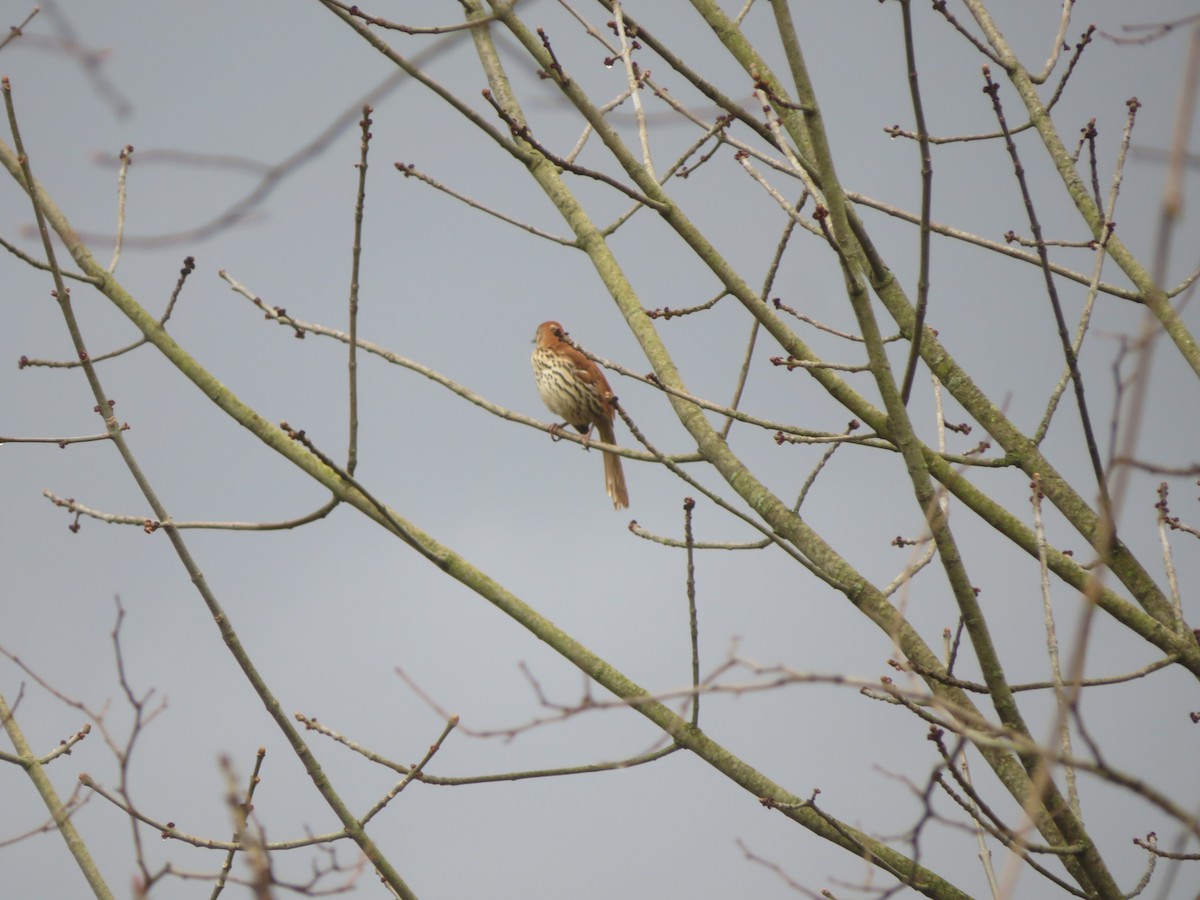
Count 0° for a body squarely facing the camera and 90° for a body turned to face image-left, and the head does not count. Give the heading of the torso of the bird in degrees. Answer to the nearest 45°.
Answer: approximately 45°
